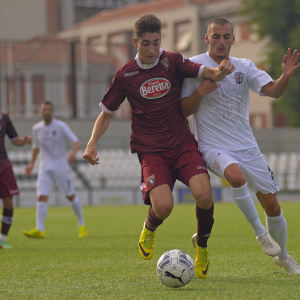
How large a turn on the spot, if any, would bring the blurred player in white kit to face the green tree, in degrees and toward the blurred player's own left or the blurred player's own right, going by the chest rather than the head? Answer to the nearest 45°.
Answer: approximately 135° to the blurred player's own left

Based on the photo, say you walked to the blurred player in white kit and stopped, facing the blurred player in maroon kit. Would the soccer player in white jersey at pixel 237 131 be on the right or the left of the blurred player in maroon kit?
left

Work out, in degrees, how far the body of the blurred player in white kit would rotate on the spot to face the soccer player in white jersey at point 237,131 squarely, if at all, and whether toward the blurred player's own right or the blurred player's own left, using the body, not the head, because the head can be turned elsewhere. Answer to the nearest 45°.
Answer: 0° — they already face them

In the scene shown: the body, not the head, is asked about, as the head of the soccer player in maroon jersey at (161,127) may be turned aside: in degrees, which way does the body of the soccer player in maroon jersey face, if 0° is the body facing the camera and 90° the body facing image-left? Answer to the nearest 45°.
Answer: approximately 0°

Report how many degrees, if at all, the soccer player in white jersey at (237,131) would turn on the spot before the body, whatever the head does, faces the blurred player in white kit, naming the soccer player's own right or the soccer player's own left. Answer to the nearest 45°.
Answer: approximately 135° to the soccer player's own right

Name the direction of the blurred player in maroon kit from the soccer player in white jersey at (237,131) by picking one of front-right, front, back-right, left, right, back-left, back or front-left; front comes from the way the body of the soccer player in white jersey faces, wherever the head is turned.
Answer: back-right

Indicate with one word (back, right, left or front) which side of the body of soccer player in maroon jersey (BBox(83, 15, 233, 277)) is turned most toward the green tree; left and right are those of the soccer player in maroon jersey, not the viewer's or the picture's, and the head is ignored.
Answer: back

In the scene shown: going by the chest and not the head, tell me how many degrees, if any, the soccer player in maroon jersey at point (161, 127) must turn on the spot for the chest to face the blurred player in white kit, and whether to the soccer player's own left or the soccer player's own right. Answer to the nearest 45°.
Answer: approximately 180°
